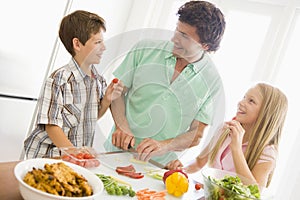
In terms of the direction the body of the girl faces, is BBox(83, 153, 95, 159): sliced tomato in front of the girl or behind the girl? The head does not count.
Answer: in front

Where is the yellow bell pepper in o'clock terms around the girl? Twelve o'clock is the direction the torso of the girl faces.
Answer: The yellow bell pepper is roughly at 11 o'clock from the girl.

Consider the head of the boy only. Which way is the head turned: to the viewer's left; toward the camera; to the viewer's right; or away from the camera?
to the viewer's right

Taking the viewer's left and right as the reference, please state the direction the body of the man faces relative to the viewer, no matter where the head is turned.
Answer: facing the viewer

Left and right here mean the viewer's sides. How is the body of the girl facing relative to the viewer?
facing the viewer and to the left of the viewer

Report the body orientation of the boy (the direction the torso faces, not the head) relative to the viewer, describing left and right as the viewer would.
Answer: facing the viewer and to the right of the viewer

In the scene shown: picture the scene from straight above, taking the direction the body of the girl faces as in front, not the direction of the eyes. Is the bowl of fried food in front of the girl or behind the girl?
in front

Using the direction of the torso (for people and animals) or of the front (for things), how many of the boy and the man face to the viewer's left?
0
